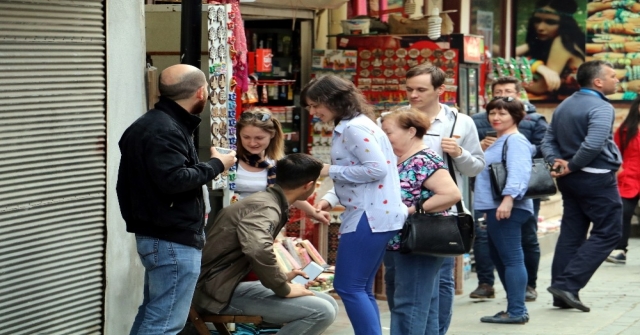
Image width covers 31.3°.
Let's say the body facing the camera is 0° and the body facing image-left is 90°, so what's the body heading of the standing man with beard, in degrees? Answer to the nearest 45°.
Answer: approximately 225°

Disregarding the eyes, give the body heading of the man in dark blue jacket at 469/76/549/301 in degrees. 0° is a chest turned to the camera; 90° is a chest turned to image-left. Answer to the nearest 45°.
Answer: approximately 0°

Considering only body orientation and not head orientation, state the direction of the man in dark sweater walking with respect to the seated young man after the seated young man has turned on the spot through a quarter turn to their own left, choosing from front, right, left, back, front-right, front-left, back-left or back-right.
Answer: front-right

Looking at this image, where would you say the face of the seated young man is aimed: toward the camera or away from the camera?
away from the camera

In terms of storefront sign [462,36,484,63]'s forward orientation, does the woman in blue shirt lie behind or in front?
in front

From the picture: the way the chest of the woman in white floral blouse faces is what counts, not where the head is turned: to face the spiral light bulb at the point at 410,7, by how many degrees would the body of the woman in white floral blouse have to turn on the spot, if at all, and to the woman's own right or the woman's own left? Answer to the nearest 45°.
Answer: approximately 90° to the woman's own right

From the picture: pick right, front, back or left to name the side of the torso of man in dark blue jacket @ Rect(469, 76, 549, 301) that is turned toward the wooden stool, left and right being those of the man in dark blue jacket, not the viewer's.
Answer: front

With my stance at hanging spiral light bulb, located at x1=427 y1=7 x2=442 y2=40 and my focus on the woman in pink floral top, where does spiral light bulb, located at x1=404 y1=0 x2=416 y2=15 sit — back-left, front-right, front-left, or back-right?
back-right

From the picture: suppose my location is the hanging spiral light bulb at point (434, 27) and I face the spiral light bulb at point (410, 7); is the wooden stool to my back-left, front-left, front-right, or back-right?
back-left

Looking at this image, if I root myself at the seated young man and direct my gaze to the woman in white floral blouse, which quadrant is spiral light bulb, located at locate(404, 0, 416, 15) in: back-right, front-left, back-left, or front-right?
front-left

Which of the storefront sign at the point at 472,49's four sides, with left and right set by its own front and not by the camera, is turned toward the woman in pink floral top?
front
